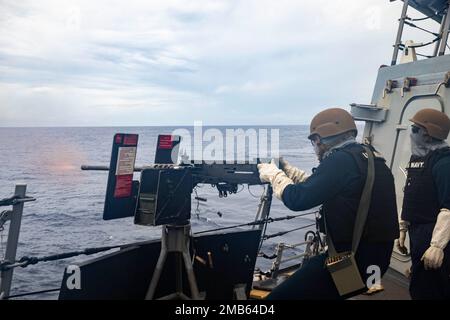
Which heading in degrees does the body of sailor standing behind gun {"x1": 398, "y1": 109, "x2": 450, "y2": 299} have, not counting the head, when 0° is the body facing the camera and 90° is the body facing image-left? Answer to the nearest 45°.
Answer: approximately 45°

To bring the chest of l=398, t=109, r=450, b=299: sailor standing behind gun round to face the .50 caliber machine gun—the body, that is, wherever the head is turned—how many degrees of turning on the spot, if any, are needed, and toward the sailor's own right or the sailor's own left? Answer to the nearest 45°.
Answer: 0° — they already face it

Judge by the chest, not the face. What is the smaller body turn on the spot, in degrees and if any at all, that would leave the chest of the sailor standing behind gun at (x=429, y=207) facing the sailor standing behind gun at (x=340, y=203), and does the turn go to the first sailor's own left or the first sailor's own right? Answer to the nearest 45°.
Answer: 0° — they already face them
